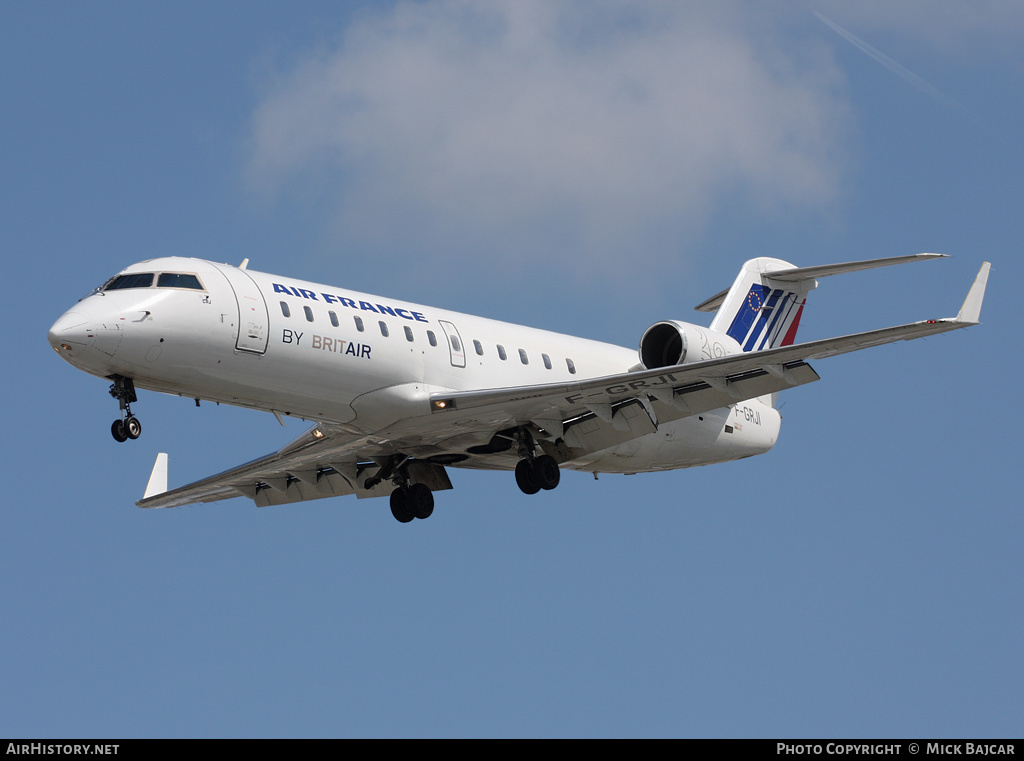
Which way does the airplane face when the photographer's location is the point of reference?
facing the viewer and to the left of the viewer
